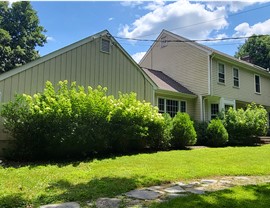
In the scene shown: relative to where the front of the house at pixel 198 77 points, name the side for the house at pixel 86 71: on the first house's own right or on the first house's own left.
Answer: on the first house's own right

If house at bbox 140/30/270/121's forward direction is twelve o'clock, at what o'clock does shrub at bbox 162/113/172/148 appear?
The shrub is roughly at 2 o'clock from the house.

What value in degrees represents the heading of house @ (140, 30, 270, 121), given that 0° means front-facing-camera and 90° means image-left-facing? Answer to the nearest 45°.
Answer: approximately 315°

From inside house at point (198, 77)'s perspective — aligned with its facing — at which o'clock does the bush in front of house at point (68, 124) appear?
The bush in front of house is roughly at 2 o'clock from the house.

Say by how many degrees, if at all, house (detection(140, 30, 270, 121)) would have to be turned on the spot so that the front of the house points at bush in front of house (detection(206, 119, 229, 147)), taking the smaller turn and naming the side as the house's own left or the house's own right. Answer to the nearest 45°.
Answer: approximately 45° to the house's own right

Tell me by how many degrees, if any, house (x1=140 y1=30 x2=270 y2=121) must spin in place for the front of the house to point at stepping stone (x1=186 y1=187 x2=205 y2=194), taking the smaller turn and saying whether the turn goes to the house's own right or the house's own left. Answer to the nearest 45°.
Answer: approximately 45° to the house's own right

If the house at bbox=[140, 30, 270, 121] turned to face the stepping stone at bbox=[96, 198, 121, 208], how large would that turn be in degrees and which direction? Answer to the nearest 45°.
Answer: approximately 45° to its right

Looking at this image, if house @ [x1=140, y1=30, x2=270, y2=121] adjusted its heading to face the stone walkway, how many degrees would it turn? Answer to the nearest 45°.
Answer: approximately 45° to its right
